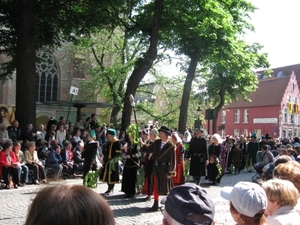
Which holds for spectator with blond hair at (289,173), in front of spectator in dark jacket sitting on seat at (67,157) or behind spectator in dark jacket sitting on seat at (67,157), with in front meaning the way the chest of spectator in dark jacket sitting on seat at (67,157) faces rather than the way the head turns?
in front

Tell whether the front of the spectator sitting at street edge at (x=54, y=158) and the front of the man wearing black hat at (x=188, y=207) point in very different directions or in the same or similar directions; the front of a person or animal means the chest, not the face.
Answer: very different directions

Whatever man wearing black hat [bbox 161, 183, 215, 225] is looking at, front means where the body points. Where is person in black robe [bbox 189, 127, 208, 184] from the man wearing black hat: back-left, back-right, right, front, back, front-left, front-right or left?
front-right

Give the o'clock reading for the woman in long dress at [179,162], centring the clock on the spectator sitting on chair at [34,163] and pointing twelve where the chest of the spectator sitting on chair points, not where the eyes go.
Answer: The woman in long dress is roughly at 12 o'clock from the spectator sitting on chair.

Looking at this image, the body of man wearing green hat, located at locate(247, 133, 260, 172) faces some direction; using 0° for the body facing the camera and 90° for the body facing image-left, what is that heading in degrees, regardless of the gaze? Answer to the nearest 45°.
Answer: approximately 45°

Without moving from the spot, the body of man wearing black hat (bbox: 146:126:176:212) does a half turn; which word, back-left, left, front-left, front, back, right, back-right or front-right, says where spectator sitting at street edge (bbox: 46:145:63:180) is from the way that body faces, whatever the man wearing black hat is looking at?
left

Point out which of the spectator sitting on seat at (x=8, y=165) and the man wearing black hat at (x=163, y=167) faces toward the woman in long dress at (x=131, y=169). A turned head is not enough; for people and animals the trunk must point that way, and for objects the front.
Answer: the spectator sitting on seat

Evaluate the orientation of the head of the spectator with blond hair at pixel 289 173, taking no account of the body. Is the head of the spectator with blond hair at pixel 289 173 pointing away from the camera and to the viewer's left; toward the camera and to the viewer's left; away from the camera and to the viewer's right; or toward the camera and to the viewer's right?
away from the camera and to the viewer's left

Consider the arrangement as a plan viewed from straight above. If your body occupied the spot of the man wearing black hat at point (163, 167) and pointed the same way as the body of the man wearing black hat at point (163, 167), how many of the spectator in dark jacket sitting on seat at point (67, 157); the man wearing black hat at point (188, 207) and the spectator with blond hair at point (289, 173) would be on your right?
1

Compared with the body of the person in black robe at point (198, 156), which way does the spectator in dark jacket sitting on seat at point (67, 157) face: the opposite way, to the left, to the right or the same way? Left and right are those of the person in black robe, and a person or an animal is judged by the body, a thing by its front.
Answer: to the left

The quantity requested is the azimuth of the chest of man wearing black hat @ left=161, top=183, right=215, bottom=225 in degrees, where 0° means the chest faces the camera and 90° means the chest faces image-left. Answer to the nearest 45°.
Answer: approximately 135°

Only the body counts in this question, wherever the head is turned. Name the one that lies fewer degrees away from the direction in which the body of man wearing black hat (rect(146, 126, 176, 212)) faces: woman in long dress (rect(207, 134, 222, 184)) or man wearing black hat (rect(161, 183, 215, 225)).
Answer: the man wearing black hat
